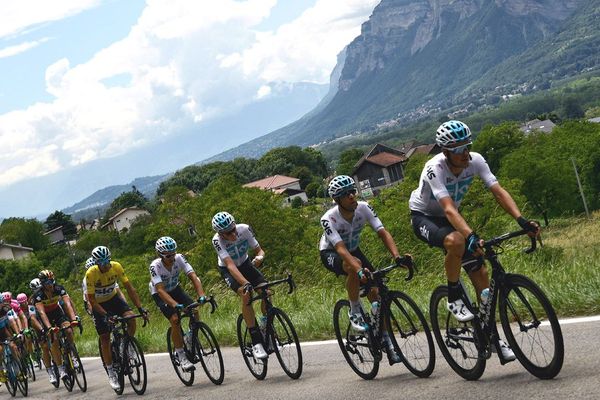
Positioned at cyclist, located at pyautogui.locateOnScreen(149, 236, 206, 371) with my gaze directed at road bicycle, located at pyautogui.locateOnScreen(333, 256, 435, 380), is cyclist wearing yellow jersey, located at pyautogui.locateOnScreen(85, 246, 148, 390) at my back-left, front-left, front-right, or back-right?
back-right

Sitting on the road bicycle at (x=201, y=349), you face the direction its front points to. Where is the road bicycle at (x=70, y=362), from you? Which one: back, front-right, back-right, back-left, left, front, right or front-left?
back

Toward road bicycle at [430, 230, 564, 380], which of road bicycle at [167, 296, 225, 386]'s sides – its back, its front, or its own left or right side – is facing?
front

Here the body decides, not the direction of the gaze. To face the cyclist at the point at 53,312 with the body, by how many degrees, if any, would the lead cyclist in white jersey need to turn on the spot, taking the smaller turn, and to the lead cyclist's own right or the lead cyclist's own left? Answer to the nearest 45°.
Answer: approximately 180°

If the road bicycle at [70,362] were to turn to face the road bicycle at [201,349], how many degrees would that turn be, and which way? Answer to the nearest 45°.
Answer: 0° — it already faces it

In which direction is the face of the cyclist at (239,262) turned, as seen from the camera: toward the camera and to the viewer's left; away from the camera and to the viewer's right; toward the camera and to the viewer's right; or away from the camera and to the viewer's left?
toward the camera and to the viewer's right

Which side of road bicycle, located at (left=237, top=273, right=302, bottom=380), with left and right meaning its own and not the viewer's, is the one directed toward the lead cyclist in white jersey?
front

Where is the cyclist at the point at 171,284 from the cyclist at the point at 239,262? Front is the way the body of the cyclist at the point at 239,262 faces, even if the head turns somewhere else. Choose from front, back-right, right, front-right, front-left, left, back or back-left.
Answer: back

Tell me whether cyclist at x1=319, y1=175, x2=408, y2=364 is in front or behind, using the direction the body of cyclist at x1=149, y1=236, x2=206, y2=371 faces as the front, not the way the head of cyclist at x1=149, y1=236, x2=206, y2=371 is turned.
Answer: in front

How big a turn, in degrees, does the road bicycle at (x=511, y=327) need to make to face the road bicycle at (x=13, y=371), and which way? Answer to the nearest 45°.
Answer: approximately 180°

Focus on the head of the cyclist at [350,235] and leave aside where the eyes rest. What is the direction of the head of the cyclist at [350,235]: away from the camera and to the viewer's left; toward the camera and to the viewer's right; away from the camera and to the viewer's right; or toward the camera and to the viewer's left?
toward the camera and to the viewer's right

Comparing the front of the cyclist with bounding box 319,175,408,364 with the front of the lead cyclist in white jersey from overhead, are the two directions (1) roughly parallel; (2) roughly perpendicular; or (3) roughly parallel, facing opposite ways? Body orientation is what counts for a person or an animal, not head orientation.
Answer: roughly parallel

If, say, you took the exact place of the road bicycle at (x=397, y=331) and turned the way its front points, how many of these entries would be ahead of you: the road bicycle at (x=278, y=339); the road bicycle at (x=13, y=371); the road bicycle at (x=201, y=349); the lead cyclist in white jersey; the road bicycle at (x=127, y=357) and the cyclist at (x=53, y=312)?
1

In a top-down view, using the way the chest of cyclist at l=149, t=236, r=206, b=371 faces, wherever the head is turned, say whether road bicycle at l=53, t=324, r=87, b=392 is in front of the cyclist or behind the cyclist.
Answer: behind

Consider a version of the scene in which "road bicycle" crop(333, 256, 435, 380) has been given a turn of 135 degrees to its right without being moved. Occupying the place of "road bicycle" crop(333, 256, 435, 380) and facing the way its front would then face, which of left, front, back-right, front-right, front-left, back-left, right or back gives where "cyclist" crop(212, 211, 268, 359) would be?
front-right

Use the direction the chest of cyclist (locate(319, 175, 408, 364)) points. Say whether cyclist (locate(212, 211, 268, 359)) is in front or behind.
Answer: behind

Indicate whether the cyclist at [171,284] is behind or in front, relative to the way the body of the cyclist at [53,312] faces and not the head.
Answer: in front

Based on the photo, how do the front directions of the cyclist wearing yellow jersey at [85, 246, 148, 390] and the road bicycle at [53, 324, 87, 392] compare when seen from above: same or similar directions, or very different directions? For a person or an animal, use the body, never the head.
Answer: same or similar directions

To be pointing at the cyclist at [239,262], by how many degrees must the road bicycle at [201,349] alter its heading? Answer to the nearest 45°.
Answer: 0° — it already faces them

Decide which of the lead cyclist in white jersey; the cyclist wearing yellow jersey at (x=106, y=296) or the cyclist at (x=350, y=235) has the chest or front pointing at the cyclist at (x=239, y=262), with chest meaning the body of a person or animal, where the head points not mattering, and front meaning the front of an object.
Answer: the cyclist wearing yellow jersey

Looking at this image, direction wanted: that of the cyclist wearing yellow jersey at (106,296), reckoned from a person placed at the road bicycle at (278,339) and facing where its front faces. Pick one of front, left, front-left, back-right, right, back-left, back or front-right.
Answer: back

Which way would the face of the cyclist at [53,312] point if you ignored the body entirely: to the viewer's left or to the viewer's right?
to the viewer's right

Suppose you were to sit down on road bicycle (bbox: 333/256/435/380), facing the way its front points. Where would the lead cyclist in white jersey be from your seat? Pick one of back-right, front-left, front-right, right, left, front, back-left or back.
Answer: front

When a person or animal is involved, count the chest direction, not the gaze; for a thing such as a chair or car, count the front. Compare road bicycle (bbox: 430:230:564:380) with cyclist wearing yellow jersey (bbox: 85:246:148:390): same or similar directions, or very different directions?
same or similar directions
